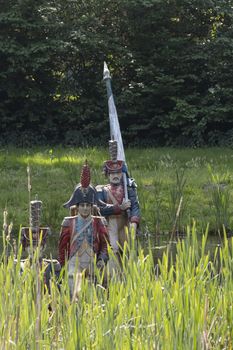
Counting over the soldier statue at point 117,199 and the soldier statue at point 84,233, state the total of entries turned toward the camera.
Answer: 2

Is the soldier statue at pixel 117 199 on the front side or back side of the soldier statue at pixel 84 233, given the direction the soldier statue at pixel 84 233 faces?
on the back side

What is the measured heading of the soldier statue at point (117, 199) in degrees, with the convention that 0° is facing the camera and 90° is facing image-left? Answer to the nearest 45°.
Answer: approximately 0°

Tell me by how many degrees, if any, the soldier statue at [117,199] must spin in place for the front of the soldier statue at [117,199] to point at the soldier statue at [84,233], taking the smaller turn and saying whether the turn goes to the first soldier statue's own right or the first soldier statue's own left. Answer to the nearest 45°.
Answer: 0° — it already faces it

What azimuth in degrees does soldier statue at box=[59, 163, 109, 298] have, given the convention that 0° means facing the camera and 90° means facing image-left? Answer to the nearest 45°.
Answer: approximately 0°
